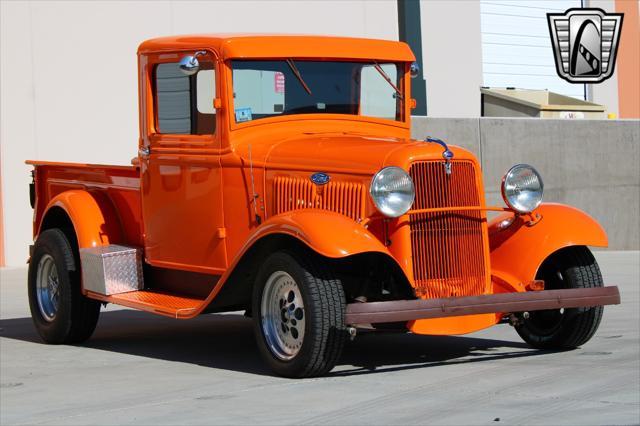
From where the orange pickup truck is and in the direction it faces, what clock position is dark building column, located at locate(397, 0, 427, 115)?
The dark building column is roughly at 8 o'clock from the orange pickup truck.

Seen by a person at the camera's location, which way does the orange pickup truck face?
facing the viewer and to the right of the viewer
